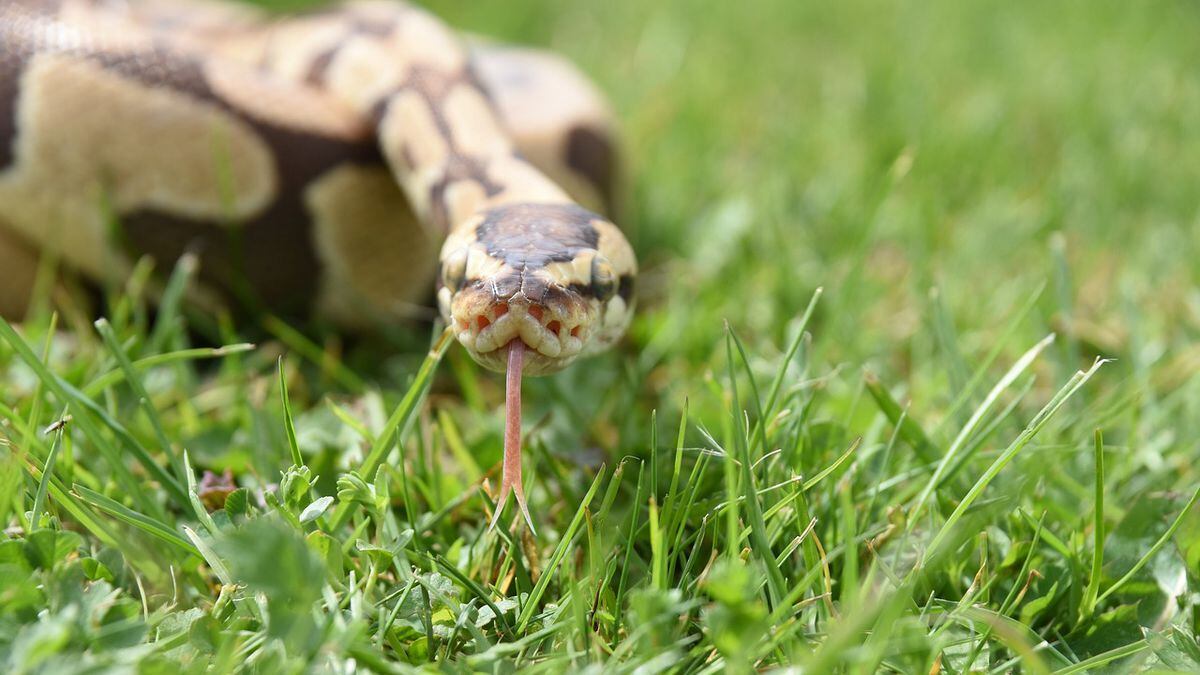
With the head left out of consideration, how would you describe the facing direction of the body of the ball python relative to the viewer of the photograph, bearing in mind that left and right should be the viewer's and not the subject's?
facing the viewer
